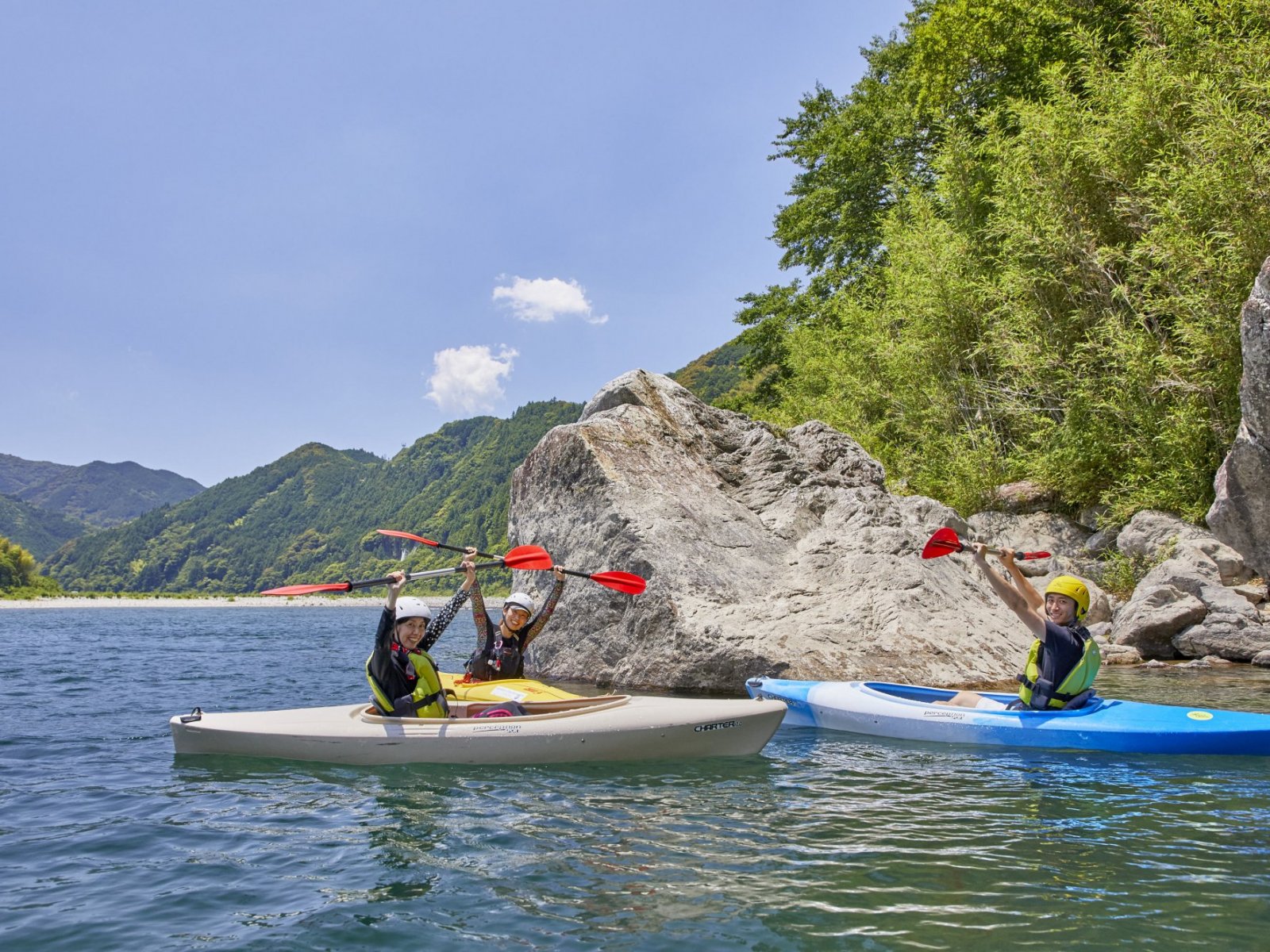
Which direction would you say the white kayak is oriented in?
to the viewer's right

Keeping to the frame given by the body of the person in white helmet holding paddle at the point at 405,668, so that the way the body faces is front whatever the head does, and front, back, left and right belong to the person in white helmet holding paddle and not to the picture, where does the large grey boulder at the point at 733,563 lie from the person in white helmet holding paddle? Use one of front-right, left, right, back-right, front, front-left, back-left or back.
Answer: left

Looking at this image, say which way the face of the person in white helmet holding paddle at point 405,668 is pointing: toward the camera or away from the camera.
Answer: toward the camera

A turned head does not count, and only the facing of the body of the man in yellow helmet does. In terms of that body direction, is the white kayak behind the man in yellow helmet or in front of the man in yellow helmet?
in front

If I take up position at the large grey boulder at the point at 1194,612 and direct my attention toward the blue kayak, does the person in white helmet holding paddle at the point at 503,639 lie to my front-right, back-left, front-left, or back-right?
front-right

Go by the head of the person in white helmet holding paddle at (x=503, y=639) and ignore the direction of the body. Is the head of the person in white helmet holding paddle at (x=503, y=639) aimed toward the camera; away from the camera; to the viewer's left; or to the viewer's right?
toward the camera

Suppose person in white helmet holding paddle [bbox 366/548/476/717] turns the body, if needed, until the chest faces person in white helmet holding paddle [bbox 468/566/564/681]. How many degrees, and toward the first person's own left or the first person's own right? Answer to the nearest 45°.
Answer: approximately 90° to the first person's own left

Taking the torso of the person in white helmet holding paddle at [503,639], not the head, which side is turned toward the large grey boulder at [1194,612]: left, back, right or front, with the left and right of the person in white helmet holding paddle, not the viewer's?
left

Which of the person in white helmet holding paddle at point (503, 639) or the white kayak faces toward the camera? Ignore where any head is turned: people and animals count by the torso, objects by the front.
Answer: the person in white helmet holding paddle

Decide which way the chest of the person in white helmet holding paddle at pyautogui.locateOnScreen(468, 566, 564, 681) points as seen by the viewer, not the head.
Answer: toward the camera

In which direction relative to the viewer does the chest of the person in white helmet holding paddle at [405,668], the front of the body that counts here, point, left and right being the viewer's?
facing the viewer and to the right of the viewer

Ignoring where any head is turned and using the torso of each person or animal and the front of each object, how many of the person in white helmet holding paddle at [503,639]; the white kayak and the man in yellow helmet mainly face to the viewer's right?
1
